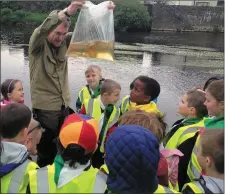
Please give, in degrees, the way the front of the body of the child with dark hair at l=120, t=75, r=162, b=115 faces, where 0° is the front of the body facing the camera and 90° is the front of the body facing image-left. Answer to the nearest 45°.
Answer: approximately 45°

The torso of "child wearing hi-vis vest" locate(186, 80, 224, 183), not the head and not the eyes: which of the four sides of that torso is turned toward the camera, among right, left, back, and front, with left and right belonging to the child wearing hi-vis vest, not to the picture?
left

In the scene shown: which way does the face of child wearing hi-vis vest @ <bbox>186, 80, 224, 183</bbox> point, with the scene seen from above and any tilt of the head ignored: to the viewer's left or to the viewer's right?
to the viewer's left

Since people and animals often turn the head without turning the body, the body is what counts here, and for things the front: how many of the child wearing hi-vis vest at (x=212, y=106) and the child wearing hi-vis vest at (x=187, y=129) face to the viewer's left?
2

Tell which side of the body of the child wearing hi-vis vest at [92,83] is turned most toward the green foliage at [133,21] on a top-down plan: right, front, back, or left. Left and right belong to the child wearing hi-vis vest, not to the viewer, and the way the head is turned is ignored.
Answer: back

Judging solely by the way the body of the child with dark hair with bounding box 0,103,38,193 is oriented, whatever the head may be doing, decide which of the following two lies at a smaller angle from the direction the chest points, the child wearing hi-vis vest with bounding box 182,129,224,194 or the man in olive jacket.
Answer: the man in olive jacket

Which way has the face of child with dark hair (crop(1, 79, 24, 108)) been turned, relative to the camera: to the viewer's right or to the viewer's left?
to the viewer's right

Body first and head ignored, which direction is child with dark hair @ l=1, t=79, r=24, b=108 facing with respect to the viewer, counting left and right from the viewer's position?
facing to the right of the viewer

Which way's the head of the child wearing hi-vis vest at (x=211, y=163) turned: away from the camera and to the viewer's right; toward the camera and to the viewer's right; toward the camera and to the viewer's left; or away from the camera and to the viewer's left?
away from the camera and to the viewer's left

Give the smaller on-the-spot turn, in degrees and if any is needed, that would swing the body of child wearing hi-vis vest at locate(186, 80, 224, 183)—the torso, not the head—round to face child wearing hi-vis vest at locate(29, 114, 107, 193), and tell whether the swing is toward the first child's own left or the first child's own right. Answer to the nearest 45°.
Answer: approximately 45° to the first child's own left

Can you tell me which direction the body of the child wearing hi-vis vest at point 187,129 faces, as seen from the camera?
to the viewer's left

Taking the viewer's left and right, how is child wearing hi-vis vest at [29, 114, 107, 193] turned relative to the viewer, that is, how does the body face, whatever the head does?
facing away from the viewer

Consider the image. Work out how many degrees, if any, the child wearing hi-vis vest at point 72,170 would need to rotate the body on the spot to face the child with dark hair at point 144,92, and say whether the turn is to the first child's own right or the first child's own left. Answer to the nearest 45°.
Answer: approximately 45° to the first child's own right
